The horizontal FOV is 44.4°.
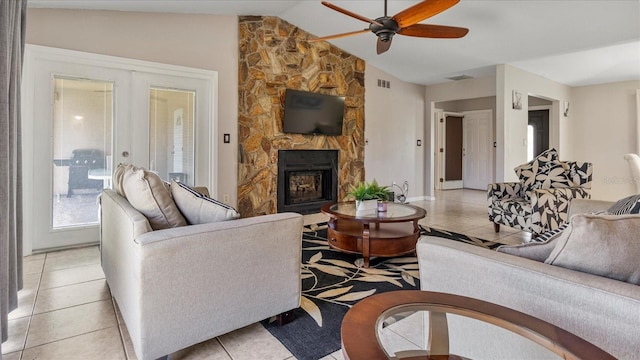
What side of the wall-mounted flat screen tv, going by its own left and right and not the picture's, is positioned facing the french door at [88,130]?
right

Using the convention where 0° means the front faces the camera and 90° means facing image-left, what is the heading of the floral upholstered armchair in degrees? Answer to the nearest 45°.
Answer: approximately 45°

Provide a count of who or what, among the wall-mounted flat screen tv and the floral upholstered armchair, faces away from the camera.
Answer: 0

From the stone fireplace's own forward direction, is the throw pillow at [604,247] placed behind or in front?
in front

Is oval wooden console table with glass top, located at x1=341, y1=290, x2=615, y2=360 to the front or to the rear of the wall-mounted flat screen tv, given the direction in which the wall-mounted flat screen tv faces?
to the front

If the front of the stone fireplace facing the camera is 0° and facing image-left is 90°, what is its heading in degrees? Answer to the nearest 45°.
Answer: approximately 315°

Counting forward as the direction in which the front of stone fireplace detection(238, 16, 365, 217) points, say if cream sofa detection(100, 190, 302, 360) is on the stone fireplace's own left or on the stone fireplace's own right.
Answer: on the stone fireplace's own right
